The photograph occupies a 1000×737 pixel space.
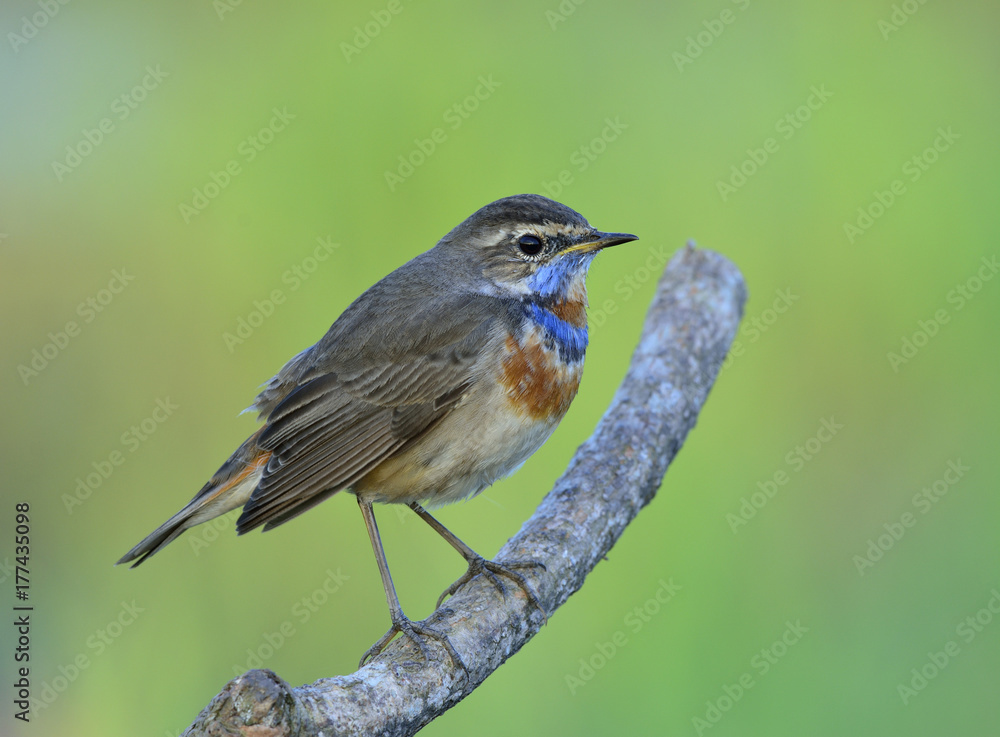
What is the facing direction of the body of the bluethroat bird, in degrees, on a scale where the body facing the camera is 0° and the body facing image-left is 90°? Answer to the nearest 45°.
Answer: approximately 270°
